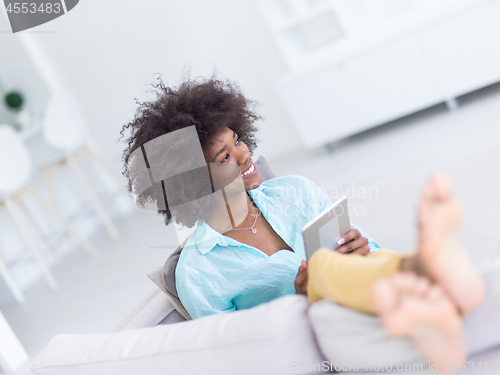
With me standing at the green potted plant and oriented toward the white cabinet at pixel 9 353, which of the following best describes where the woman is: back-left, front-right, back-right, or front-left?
front-left

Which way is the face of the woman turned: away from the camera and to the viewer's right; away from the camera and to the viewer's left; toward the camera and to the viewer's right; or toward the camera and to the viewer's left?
toward the camera and to the viewer's right

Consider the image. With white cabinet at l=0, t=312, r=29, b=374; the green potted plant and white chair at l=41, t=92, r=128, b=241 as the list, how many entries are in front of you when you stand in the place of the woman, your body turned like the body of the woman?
0

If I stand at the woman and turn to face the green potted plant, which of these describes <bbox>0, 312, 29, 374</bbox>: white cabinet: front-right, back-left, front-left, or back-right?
front-left

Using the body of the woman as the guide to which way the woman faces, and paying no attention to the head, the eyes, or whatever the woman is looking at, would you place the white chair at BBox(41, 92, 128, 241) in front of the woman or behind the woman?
behind

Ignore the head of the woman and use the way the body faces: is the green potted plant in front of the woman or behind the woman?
behind

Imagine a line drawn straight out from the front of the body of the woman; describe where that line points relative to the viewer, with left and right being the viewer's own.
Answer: facing the viewer and to the right of the viewer

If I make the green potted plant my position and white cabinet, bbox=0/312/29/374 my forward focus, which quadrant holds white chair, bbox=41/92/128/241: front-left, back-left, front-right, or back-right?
front-left
